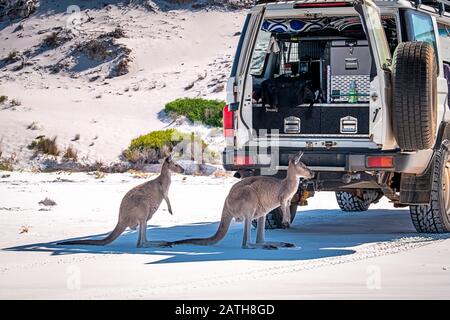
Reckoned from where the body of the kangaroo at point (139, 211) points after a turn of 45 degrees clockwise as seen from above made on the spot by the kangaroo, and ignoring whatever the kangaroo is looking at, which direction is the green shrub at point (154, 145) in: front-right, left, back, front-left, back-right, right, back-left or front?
back-left

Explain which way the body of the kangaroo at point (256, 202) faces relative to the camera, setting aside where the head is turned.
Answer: to the viewer's right

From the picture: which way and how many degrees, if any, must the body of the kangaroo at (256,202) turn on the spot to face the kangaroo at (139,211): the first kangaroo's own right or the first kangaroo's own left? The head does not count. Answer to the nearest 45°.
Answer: approximately 180°

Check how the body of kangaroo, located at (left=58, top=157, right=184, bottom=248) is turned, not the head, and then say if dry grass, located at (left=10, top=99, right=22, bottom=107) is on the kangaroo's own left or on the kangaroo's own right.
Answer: on the kangaroo's own left

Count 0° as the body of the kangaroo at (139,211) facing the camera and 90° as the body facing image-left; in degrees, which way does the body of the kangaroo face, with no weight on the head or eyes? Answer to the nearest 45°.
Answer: approximately 270°

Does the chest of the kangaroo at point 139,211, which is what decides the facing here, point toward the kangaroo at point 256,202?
yes

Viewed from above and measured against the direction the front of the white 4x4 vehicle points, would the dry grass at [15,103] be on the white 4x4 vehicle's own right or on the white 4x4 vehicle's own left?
on the white 4x4 vehicle's own left

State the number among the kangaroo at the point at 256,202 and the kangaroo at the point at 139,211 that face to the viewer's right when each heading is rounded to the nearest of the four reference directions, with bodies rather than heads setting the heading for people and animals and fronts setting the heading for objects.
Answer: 2

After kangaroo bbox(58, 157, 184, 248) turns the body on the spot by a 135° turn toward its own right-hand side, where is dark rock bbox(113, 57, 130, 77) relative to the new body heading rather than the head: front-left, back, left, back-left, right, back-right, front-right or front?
back-right

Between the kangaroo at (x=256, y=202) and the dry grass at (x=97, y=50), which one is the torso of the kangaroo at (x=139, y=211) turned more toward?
the kangaroo

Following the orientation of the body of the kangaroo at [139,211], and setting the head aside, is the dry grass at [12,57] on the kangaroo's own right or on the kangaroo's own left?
on the kangaroo's own left

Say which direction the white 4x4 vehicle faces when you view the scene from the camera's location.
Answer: facing away from the viewer and to the right of the viewer
